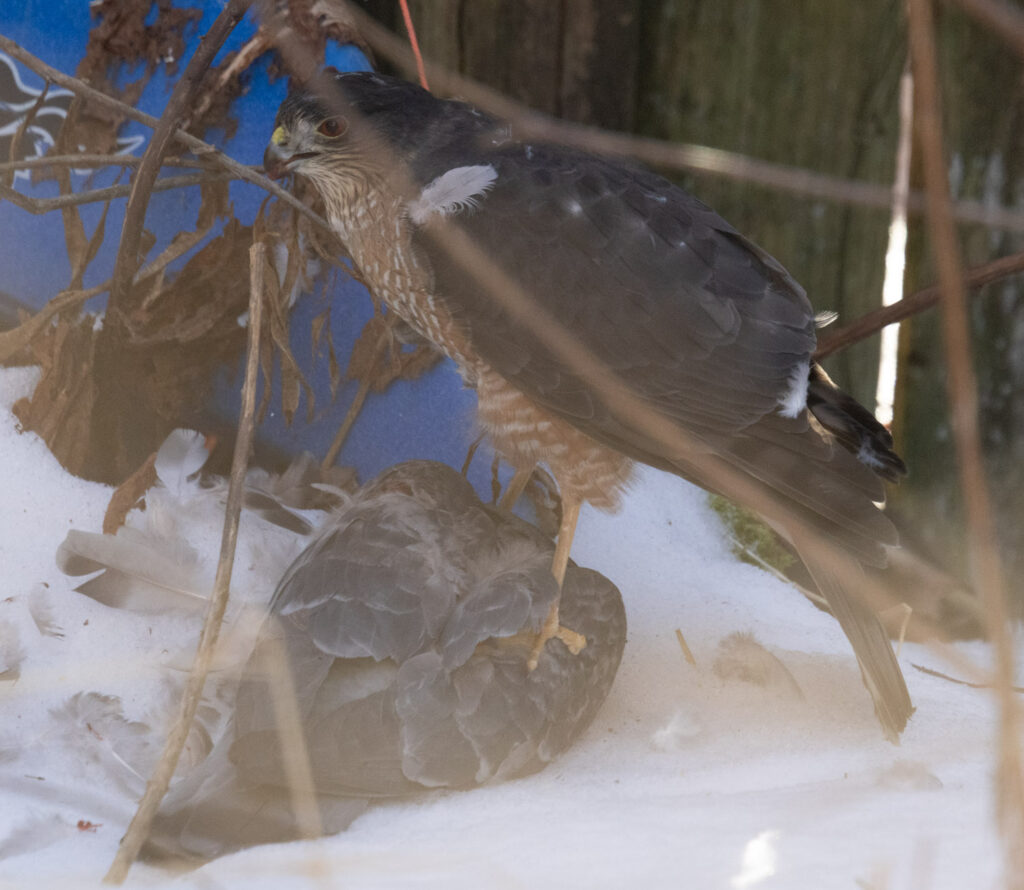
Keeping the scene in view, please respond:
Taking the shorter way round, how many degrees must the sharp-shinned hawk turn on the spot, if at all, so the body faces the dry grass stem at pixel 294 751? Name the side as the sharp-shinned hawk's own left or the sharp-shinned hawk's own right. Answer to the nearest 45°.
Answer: approximately 45° to the sharp-shinned hawk's own left

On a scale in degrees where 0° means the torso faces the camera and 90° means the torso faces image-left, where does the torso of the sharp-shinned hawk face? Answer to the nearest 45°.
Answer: approximately 90°

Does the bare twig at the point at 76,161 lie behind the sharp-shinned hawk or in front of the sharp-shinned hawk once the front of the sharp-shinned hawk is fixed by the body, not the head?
in front

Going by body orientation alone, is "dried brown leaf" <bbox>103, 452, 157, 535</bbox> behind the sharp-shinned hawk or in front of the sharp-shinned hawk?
in front
